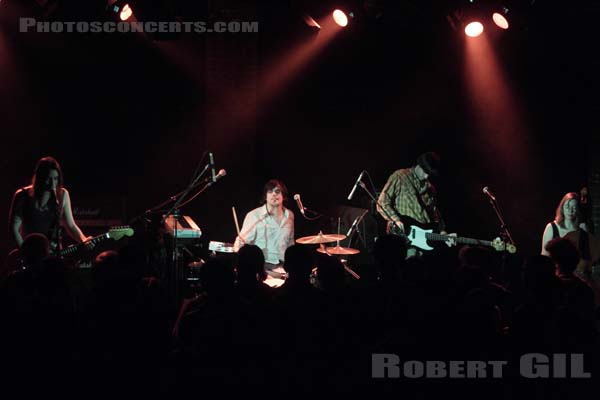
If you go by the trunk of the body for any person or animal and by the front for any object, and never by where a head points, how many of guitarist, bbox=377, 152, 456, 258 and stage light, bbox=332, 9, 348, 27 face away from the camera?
0

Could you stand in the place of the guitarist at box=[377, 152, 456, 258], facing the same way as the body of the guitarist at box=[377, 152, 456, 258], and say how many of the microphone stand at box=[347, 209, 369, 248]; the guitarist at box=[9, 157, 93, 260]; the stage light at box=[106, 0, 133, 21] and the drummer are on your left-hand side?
0

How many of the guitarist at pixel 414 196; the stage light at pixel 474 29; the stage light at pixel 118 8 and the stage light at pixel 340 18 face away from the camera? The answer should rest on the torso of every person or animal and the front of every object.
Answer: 0

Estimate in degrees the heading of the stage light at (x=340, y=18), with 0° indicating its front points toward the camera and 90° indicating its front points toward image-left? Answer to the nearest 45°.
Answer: approximately 45°

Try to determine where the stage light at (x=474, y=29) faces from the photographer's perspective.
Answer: facing the viewer

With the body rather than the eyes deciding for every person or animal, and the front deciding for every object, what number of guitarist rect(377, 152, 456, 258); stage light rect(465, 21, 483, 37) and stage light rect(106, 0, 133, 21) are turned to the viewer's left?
0

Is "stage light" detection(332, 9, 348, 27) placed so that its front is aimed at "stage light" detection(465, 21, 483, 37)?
no

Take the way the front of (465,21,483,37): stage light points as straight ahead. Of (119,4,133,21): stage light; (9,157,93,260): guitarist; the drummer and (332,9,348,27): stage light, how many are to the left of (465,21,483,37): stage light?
0

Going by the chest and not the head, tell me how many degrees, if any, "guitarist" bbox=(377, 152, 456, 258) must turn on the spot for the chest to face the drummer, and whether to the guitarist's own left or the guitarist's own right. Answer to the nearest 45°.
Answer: approximately 135° to the guitarist's own right

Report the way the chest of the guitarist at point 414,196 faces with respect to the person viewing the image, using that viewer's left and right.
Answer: facing the viewer and to the right of the viewer

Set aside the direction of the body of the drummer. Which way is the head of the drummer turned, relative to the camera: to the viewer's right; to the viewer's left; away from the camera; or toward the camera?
toward the camera

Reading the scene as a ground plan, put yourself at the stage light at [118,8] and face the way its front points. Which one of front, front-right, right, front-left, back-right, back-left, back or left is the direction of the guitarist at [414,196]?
front-left

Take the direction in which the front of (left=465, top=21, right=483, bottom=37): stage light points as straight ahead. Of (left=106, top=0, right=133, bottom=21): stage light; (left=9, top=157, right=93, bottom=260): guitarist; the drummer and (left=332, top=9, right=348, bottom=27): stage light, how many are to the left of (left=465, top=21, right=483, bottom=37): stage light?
0

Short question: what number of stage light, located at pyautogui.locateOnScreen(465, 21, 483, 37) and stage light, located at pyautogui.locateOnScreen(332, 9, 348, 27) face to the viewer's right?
0
